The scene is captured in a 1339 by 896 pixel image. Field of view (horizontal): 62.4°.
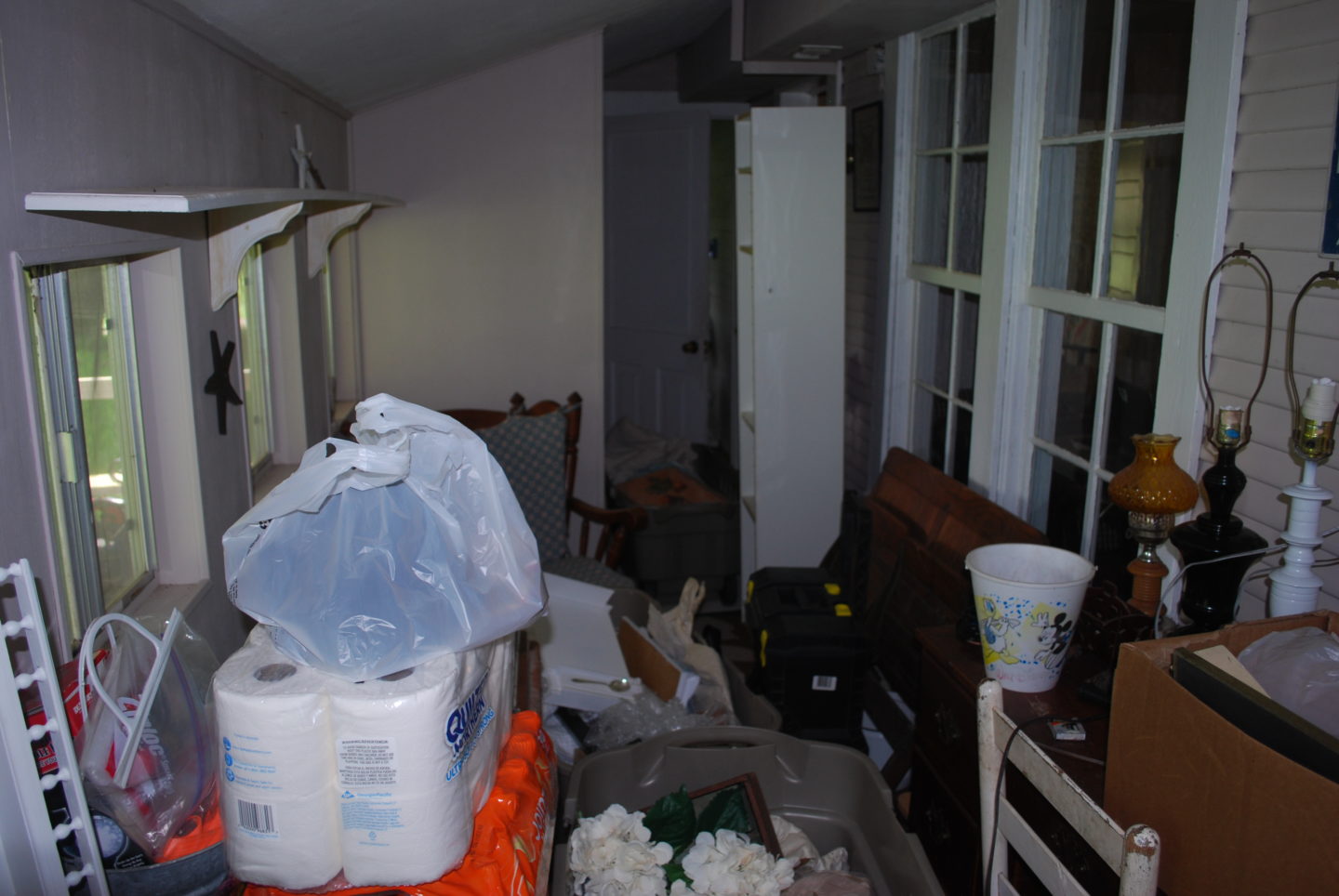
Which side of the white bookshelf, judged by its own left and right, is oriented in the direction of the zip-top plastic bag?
left

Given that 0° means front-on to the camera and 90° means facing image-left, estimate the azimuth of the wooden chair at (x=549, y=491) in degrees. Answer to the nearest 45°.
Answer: approximately 315°

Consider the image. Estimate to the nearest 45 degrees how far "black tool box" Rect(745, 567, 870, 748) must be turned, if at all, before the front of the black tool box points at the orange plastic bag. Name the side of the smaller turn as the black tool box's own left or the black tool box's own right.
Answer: approximately 90° to the black tool box's own left

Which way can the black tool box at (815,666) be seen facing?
to the viewer's left

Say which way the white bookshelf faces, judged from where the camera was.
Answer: facing to the left of the viewer
